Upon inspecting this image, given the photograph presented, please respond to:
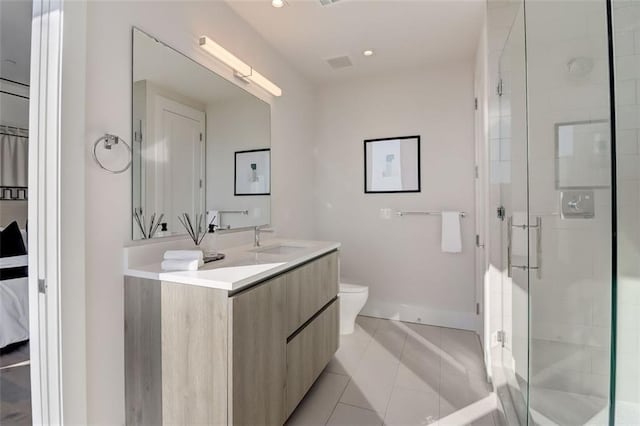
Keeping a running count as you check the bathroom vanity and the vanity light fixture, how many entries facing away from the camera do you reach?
0

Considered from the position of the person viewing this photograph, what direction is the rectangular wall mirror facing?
facing the viewer and to the right of the viewer

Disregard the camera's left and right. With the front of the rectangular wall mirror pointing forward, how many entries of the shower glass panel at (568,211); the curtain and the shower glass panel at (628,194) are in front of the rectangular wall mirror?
2

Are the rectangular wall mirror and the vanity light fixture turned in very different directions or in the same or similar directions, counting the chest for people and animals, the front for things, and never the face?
same or similar directions

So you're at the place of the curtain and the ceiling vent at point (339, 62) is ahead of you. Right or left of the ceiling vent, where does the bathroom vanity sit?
right

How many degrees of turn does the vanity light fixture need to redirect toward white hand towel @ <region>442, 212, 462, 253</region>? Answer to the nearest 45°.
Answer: approximately 45° to its left

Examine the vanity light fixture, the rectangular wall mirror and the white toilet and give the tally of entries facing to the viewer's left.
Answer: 0

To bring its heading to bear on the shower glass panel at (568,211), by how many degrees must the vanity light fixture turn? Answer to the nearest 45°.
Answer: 0° — it already faces it

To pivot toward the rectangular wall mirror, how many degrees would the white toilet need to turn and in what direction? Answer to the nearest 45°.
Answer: approximately 135° to its right

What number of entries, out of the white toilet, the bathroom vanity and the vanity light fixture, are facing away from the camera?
0

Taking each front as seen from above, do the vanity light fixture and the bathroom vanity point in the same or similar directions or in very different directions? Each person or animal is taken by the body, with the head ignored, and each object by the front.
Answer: same or similar directions

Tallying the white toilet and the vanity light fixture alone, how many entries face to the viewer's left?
0

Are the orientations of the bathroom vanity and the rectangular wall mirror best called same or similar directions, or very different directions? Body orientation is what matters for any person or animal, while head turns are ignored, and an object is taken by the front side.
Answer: same or similar directions

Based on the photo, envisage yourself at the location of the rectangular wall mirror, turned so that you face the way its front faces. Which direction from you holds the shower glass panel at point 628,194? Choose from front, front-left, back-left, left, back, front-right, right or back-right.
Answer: front
